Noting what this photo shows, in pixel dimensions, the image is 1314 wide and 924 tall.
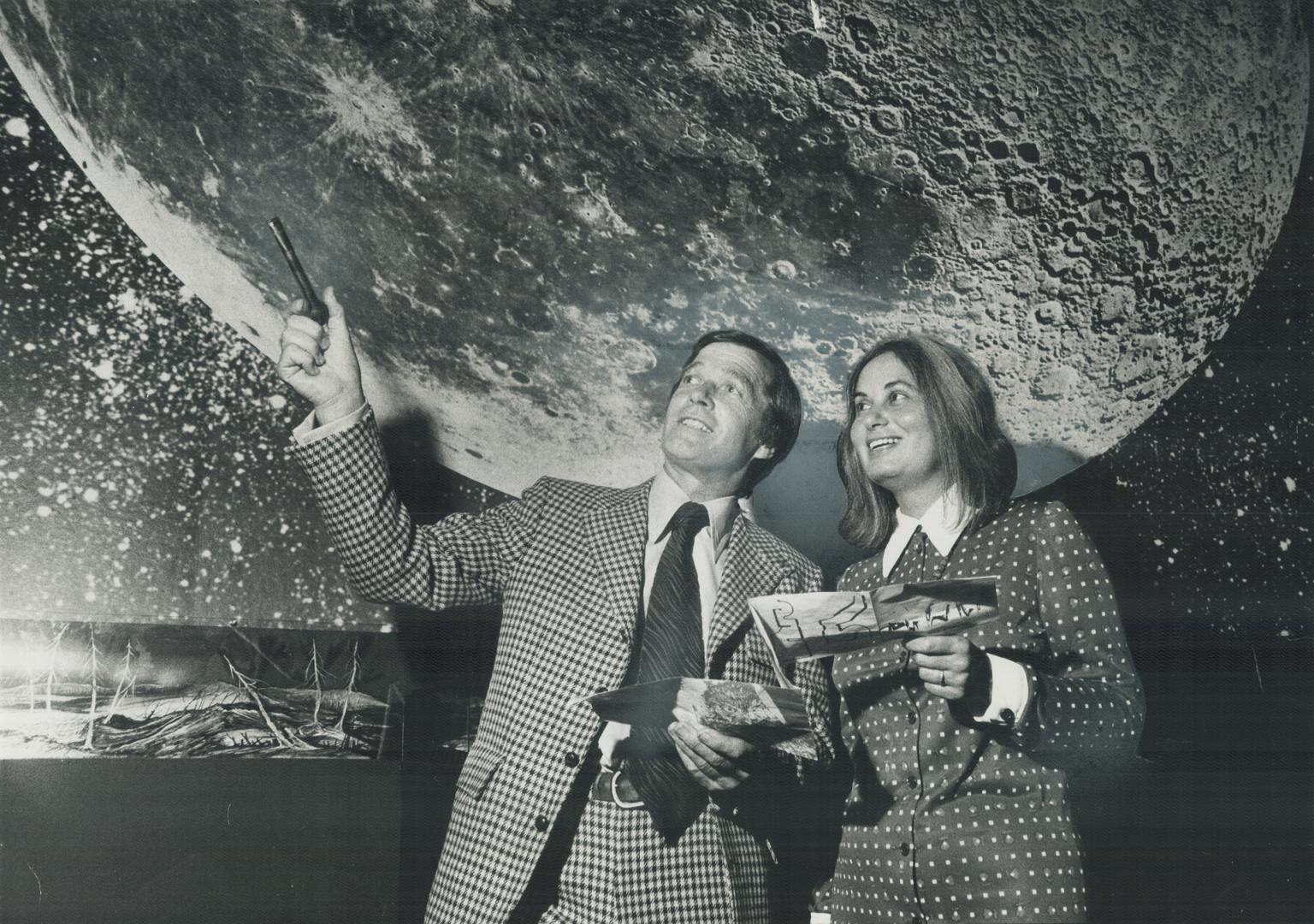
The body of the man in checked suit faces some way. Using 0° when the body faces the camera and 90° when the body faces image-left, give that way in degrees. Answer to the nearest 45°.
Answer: approximately 0°

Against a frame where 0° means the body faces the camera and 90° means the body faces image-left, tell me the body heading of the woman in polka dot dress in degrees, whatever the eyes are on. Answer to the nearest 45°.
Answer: approximately 45°
